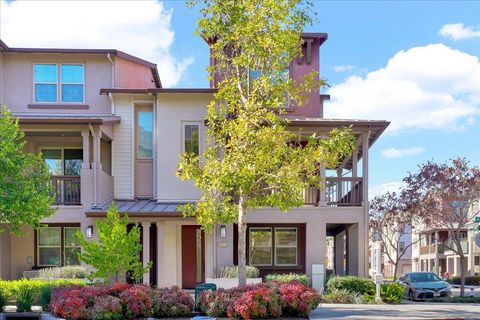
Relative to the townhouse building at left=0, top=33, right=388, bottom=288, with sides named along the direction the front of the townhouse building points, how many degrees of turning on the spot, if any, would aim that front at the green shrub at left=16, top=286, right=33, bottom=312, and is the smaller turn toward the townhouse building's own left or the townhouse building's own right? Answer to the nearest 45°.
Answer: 0° — it already faces it

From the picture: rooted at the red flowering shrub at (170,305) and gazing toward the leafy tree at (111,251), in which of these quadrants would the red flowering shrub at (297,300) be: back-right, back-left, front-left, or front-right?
back-right

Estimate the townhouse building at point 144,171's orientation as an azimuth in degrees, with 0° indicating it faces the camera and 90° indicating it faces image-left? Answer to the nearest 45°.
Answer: approximately 0°
